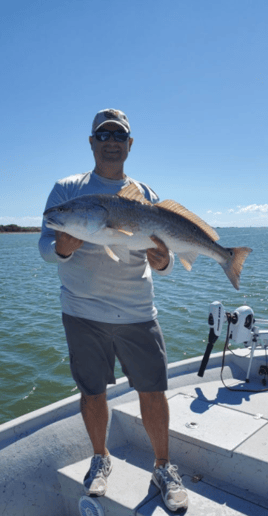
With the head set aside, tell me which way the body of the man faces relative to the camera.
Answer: toward the camera

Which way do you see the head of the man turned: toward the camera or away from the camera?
toward the camera
